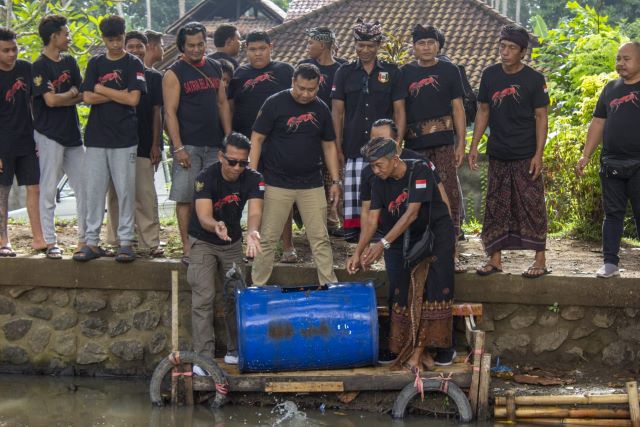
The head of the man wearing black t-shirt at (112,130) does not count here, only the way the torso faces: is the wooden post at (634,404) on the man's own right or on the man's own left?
on the man's own left

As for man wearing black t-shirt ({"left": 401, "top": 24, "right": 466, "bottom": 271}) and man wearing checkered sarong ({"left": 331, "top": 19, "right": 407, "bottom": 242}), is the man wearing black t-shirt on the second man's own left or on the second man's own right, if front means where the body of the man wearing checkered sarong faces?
on the second man's own left

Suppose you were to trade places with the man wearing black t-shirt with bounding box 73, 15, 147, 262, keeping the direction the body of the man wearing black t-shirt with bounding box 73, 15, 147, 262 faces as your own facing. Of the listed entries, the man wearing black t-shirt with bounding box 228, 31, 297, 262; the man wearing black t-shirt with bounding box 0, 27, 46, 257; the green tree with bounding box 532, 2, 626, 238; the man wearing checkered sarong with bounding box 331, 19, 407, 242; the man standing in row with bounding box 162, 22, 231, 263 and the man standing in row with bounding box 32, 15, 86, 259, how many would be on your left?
4

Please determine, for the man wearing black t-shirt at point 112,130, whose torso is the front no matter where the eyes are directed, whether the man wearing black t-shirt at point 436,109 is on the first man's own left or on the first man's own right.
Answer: on the first man's own left

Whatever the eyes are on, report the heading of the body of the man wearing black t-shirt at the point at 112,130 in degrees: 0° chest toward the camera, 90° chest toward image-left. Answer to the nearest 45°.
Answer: approximately 0°

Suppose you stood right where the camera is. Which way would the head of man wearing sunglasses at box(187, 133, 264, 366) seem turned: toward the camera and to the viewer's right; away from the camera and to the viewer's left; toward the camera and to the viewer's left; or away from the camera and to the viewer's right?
toward the camera and to the viewer's right

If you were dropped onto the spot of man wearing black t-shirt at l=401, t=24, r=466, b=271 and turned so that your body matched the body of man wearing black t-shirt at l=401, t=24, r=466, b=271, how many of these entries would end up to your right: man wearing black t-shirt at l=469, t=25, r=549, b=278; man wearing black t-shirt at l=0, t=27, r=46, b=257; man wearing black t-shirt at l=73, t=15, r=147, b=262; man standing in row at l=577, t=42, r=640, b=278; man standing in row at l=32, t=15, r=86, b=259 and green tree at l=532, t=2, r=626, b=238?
3
